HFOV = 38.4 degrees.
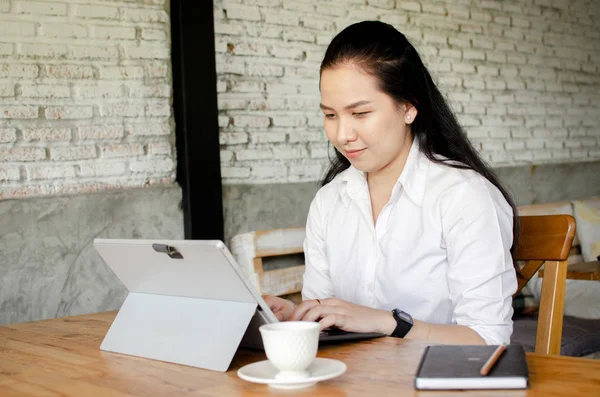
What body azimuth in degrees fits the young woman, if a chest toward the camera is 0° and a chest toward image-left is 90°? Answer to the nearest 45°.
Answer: approximately 45°

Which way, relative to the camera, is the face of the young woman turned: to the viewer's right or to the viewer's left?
to the viewer's left

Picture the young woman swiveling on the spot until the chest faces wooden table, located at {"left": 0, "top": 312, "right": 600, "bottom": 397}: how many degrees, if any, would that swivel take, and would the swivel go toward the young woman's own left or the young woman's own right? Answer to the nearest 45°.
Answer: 0° — they already face it

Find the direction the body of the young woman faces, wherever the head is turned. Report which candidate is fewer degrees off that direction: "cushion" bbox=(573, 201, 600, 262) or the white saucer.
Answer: the white saucer
